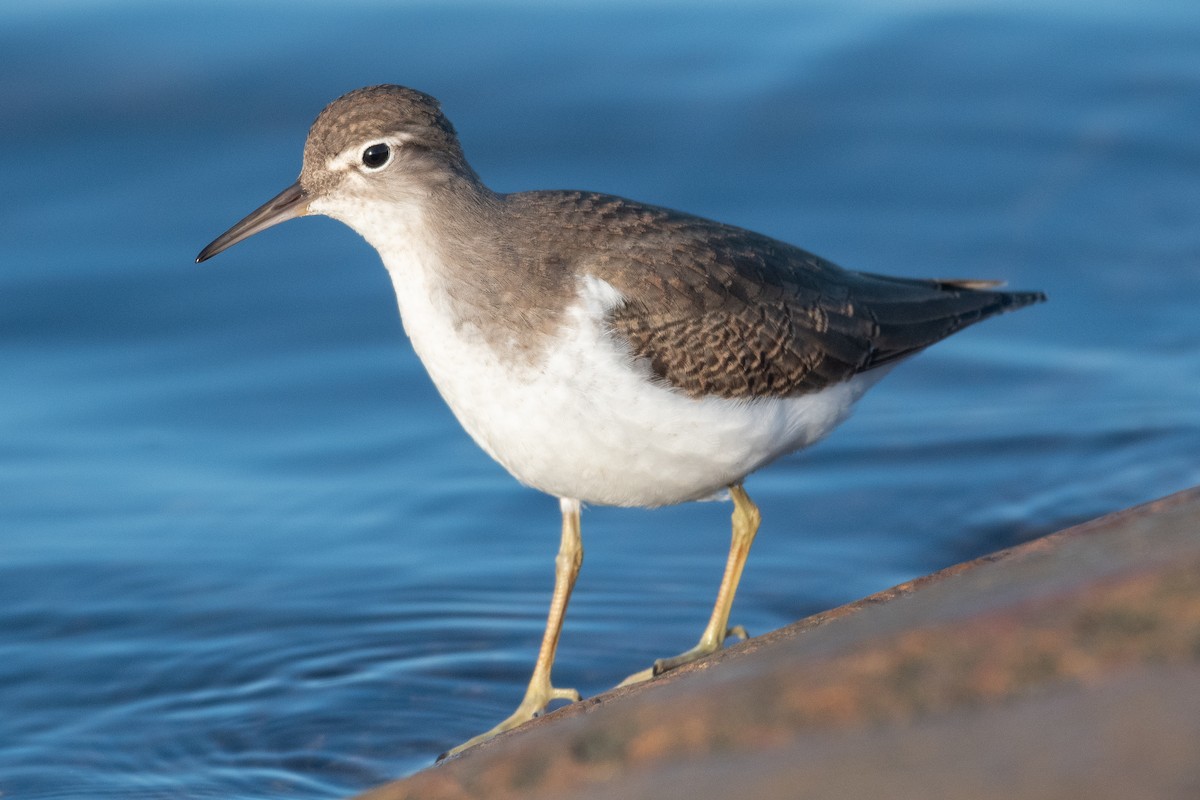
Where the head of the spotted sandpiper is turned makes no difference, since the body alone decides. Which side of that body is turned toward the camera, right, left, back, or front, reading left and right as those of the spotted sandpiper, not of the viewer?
left
